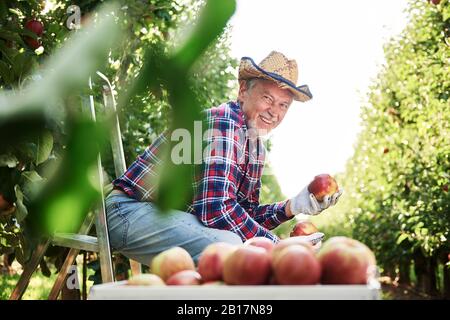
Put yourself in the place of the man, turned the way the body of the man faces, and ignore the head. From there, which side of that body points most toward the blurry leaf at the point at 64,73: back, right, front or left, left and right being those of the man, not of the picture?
right

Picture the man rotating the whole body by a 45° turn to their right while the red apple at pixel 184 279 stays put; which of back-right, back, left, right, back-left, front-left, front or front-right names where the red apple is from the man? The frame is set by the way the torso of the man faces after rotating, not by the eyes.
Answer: front-right
